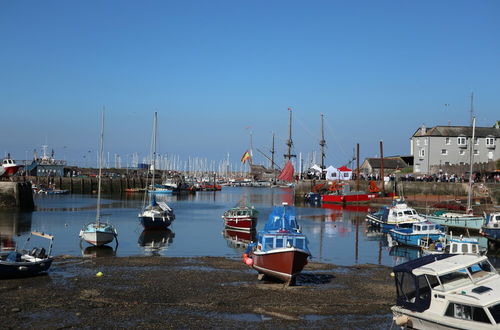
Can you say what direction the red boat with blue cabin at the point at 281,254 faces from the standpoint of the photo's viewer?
facing the viewer and to the right of the viewer

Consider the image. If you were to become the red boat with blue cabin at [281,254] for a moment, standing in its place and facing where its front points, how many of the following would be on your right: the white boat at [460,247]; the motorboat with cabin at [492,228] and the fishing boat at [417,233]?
0

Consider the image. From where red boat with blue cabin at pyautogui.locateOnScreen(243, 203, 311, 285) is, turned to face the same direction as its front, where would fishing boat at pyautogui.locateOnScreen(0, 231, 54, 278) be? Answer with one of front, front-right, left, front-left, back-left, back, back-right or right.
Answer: back-right

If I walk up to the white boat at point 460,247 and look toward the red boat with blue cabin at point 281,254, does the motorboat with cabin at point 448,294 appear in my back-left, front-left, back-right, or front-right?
front-left

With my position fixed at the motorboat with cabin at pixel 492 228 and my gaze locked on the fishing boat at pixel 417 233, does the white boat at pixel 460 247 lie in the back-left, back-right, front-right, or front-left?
front-left

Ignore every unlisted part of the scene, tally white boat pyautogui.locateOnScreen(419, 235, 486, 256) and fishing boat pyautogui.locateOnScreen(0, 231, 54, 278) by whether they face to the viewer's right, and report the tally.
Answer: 1

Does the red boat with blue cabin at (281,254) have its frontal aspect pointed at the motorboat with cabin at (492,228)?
no

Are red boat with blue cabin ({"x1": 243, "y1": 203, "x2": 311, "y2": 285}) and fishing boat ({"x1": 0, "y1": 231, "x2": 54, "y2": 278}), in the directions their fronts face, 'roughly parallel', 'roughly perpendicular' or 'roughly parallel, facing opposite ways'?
roughly perpendicular
